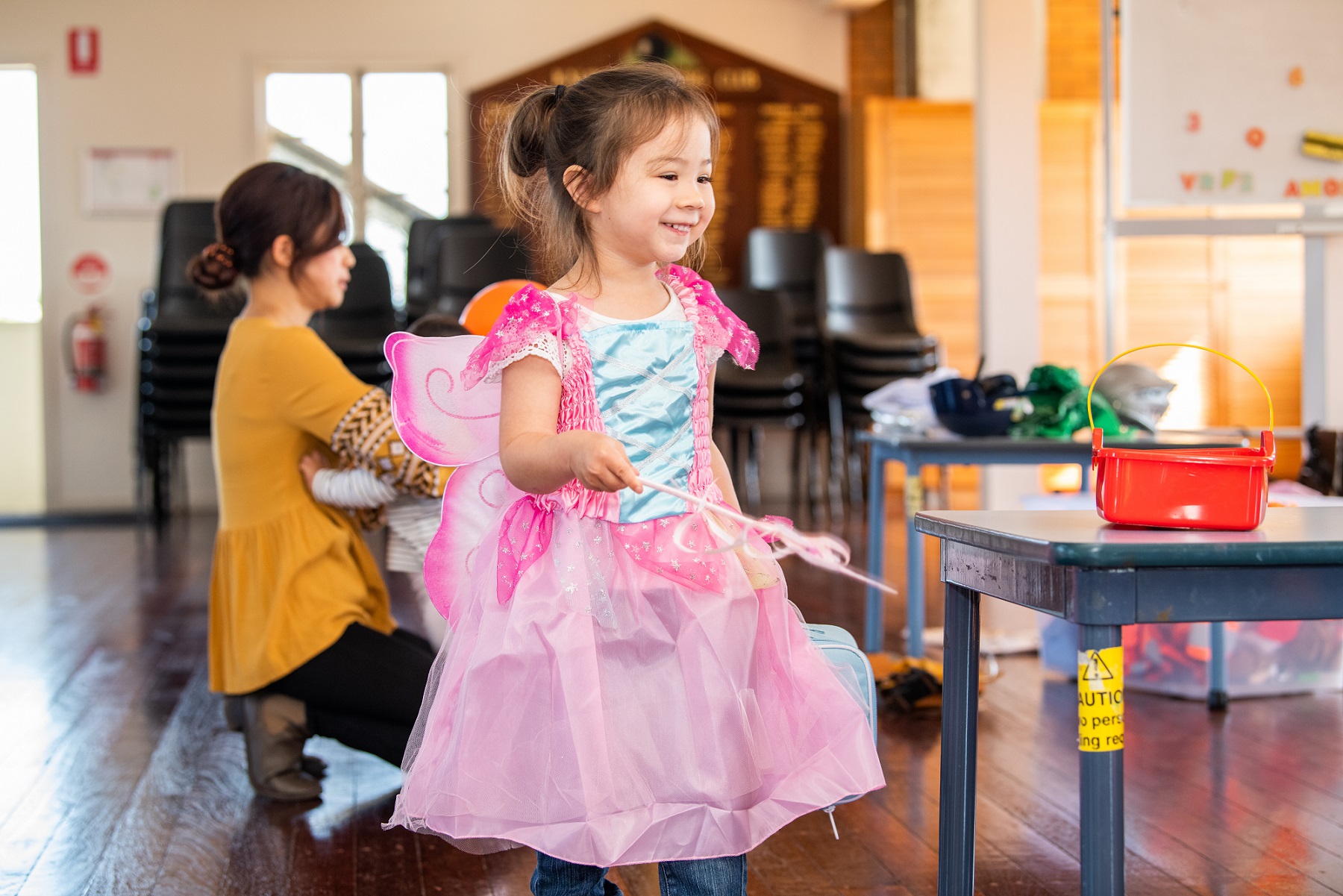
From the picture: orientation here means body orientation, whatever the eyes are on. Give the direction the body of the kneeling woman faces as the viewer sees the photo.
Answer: to the viewer's right

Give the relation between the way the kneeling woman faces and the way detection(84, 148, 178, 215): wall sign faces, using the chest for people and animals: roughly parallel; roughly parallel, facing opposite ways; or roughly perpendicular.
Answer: roughly perpendicular

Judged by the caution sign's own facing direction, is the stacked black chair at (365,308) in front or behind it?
behind

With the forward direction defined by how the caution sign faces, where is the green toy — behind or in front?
behind

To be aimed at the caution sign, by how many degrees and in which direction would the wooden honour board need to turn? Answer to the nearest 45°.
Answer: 0° — it already faces it

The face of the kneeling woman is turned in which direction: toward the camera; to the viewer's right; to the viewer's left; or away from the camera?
to the viewer's right

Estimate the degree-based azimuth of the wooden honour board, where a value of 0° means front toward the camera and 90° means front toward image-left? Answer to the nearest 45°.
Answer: approximately 0°

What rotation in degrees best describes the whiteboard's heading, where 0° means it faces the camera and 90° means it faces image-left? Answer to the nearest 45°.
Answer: approximately 0°

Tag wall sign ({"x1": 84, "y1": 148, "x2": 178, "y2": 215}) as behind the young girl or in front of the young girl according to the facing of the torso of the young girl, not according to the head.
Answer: behind

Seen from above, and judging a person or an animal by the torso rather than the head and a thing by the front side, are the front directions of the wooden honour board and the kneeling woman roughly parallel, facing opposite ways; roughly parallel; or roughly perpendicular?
roughly perpendicular
